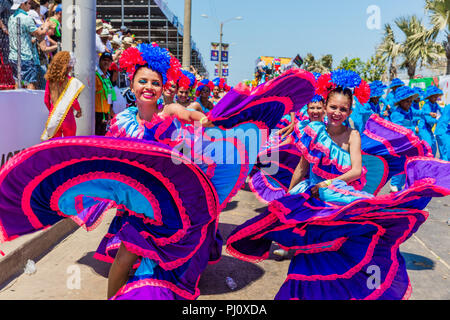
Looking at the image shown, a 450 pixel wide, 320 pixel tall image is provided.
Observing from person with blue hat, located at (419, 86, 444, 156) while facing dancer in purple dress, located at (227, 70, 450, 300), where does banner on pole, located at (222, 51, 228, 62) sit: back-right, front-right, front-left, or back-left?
back-right

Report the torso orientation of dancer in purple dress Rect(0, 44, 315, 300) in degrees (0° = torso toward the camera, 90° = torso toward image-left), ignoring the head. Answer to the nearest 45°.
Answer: approximately 0°

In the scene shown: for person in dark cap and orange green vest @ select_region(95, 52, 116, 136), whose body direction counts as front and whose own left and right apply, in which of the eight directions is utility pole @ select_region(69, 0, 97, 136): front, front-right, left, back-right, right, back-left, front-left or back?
front-right

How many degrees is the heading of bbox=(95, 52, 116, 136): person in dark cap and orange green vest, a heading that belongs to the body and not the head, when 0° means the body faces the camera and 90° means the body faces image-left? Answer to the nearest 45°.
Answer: approximately 315°

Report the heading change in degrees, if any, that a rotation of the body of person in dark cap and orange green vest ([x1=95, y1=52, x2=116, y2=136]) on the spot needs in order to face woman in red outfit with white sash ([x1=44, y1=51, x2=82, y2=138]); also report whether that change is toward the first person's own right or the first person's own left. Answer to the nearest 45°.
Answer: approximately 45° to the first person's own right
